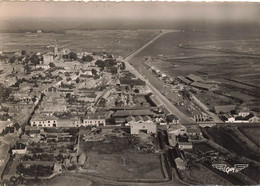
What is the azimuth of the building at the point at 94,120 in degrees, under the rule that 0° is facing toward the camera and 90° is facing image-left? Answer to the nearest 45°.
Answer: approximately 0°

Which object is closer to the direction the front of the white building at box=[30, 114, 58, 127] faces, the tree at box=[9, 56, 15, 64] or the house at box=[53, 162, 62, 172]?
the house

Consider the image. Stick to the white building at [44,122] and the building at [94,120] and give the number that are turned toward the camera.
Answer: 2

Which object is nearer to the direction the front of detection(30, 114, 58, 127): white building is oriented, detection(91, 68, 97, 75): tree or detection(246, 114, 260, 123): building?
the building

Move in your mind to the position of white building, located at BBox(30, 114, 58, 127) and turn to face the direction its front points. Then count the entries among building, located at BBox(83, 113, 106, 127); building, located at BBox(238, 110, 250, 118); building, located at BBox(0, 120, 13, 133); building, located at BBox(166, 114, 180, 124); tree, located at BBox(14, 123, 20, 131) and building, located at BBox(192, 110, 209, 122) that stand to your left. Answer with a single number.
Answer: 4

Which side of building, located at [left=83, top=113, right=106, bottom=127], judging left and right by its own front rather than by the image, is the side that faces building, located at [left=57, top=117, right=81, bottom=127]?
right

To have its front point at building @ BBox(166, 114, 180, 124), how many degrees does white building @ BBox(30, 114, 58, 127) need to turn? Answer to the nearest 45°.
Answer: approximately 90° to its left
